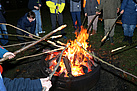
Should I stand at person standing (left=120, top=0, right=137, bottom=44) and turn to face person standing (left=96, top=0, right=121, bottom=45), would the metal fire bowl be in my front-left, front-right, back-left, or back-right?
front-left

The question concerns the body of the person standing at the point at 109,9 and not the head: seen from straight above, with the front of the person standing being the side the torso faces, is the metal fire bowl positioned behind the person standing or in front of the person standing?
in front

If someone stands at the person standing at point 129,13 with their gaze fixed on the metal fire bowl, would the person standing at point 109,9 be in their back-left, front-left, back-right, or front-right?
front-right

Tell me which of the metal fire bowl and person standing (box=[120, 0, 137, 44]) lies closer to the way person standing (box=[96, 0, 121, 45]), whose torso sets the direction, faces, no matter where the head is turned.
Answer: the metal fire bowl

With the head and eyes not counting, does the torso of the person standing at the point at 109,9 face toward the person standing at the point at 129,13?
no

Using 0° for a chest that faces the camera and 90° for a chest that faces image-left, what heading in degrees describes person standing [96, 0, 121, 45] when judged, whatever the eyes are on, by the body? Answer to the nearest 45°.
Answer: approximately 45°

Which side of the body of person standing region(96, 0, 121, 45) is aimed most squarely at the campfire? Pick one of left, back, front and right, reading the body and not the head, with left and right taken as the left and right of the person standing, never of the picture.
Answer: front
